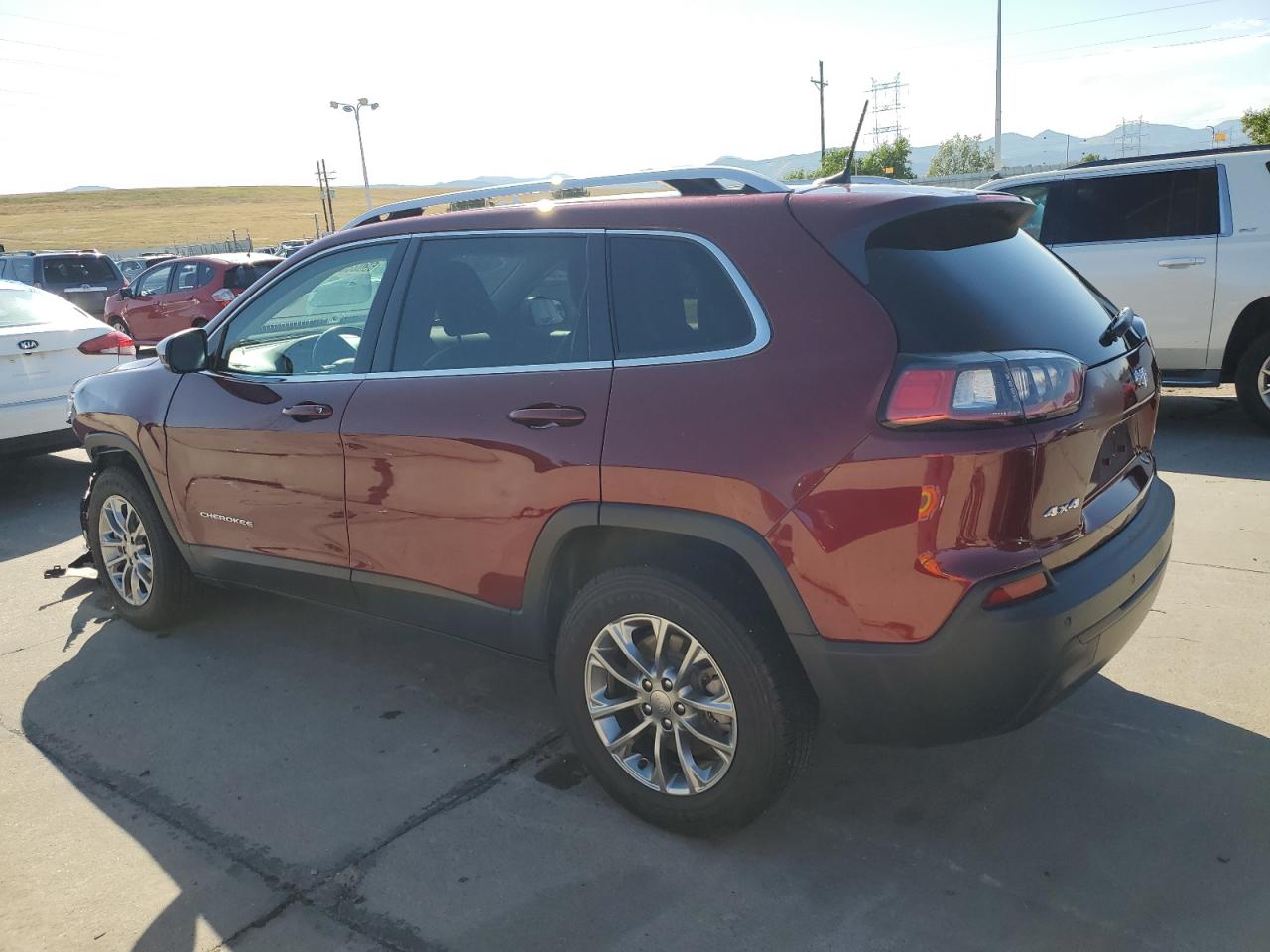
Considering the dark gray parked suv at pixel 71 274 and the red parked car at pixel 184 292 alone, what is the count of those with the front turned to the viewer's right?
0

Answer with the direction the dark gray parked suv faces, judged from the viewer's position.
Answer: facing away from the viewer and to the left of the viewer

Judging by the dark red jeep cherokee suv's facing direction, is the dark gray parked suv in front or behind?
in front

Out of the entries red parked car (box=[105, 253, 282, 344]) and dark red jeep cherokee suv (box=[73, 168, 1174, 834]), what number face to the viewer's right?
0

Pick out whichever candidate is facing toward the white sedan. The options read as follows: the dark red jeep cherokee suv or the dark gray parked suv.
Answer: the dark red jeep cherokee suv

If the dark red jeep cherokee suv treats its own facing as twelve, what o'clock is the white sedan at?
The white sedan is roughly at 12 o'clock from the dark red jeep cherokee suv.

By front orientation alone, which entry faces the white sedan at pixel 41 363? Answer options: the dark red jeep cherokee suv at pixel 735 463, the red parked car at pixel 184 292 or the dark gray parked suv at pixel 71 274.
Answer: the dark red jeep cherokee suv

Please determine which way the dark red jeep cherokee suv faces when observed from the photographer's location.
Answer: facing away from the viewer and to the left of the viewer

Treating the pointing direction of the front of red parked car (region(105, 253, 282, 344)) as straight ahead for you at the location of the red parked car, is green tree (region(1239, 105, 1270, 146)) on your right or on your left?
on your right

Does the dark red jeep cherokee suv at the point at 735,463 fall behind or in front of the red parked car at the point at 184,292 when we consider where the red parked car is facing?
behind

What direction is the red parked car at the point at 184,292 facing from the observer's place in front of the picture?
facing away from the viewer and to the left of the viewer

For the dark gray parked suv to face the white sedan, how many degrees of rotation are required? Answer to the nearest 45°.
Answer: approximately 135° to its left

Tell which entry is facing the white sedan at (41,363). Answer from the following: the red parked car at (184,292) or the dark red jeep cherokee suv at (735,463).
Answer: the dark red jeep cherokee suv

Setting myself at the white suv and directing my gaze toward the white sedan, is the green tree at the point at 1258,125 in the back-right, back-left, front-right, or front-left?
back-right
